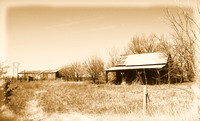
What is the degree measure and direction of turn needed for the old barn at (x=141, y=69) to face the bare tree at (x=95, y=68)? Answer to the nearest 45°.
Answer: approximately 135° to its right

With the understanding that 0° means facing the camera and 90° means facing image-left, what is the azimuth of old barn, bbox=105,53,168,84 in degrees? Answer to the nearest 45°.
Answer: approximately 0°
